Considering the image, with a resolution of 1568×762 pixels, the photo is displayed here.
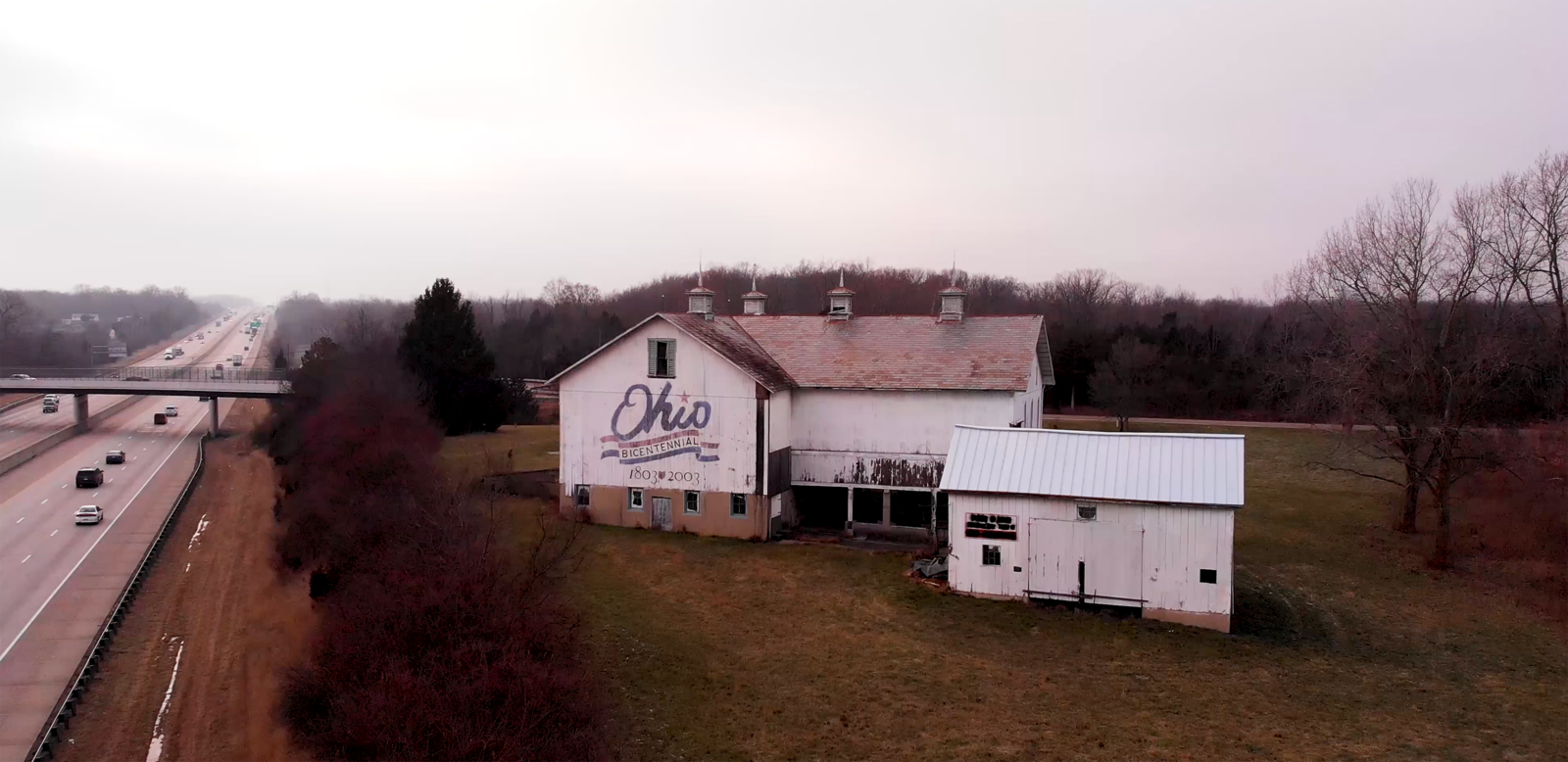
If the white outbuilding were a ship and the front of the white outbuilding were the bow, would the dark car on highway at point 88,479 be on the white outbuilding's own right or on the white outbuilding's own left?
on the white outbuilding's own right

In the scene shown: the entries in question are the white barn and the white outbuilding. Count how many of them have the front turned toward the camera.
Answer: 2

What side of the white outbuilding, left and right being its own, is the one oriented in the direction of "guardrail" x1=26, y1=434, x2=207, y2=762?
right

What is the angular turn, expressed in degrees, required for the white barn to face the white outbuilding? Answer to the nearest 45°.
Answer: approximately 45° to its left

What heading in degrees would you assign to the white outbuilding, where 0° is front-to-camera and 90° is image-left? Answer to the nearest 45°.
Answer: approximately 0°

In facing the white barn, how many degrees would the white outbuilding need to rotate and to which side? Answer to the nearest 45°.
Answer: approximately 135° to its right

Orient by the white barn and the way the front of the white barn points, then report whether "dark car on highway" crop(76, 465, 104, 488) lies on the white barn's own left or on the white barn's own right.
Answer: on the white barn's own right
